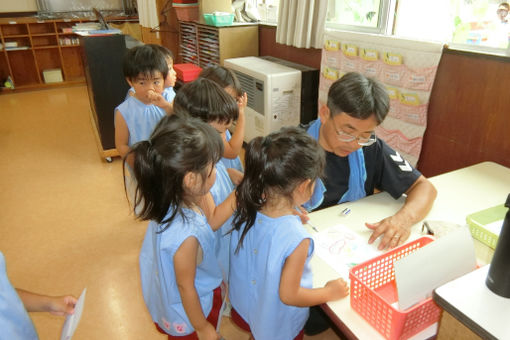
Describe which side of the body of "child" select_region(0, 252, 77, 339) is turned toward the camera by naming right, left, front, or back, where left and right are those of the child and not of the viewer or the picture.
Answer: right

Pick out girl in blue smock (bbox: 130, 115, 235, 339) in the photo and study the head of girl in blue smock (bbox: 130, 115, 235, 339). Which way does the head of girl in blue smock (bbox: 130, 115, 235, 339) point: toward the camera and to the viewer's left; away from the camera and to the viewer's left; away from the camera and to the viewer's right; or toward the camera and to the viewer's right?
away from the camera and to the viewer's right

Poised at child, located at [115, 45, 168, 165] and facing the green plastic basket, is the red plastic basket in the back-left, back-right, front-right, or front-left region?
front-right

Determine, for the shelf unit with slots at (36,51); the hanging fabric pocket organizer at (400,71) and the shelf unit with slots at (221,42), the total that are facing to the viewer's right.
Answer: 0

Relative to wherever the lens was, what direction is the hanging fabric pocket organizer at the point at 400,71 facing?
facing the viewer and to the left of the viewer

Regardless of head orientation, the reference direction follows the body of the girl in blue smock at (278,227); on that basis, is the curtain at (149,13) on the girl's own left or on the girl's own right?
on the girl's own left

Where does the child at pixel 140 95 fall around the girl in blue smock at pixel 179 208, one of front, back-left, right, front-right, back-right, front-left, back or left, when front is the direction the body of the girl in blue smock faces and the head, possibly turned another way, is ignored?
front-left

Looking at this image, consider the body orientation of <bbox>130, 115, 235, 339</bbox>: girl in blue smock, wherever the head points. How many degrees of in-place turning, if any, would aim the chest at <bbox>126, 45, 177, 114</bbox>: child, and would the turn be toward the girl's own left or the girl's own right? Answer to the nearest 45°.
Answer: approximately 45° to the girl's own left

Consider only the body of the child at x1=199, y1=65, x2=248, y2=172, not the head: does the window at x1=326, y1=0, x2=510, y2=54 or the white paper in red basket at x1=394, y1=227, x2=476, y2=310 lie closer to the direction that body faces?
the white paper in red basket

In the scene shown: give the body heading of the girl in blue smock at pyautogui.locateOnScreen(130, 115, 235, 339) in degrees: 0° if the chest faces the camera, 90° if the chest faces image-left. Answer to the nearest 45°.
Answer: approximately 225°

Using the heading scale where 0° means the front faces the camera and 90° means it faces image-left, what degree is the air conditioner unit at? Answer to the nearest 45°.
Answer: approximately 45°

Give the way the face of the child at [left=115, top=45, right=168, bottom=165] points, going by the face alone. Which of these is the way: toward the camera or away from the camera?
toward the camera

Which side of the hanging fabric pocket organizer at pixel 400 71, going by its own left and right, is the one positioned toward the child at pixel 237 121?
front

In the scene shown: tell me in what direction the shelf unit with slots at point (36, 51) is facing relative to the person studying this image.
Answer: facing the viewer

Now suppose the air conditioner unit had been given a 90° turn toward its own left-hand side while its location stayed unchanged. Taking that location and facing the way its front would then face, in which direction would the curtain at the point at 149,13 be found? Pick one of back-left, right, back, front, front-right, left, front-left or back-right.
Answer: back
